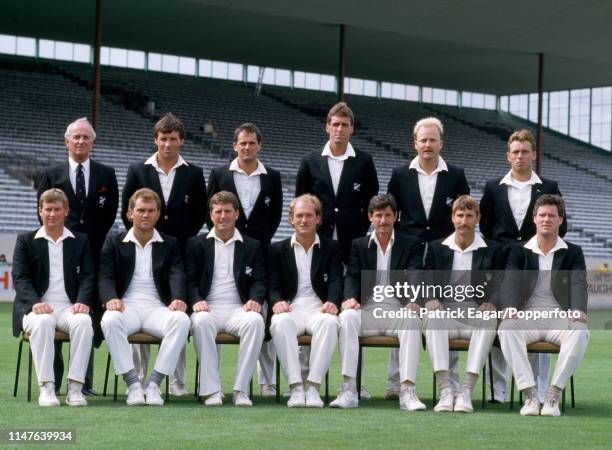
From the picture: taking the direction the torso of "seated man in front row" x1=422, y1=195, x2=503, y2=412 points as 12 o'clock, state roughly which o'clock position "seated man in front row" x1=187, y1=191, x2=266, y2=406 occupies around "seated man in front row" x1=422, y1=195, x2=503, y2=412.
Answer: "seated man in front row" x1=187, y1=191, x2=266, y2=406 is roughly at 3 o'clock from "seated man in front row" x1=422, y1=195, x2=503, y2=412.

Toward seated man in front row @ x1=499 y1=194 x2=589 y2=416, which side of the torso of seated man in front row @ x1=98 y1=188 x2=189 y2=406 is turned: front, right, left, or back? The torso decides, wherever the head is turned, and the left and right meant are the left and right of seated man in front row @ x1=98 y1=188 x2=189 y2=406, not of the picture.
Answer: left

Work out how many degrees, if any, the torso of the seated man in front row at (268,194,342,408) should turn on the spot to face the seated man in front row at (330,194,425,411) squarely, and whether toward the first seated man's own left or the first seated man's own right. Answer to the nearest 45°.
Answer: approximately 90° to the first seated man's own left

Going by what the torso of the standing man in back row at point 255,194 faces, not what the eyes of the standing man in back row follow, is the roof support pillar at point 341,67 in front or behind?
behind

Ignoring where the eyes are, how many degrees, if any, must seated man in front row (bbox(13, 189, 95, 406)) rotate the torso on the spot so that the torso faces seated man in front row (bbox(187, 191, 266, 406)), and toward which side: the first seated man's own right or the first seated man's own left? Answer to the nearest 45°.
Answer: approximately 90° to the first seated man's own left

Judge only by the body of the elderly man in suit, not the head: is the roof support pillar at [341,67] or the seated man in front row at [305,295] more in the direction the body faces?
the seated man in front row

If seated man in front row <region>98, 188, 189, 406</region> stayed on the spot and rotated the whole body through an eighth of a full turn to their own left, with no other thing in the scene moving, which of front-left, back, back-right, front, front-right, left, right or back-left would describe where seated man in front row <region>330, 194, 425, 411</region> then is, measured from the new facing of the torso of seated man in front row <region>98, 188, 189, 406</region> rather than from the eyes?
front-left

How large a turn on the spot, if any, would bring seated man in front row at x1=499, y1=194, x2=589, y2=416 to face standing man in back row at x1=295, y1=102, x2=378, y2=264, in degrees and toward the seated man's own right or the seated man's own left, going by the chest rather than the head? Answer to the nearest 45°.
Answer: approximately 90° to the seated man's own right

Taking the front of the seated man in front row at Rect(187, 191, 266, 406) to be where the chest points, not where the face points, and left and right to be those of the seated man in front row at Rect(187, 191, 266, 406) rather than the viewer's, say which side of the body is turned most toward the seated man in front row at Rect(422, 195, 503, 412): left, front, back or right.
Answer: left
